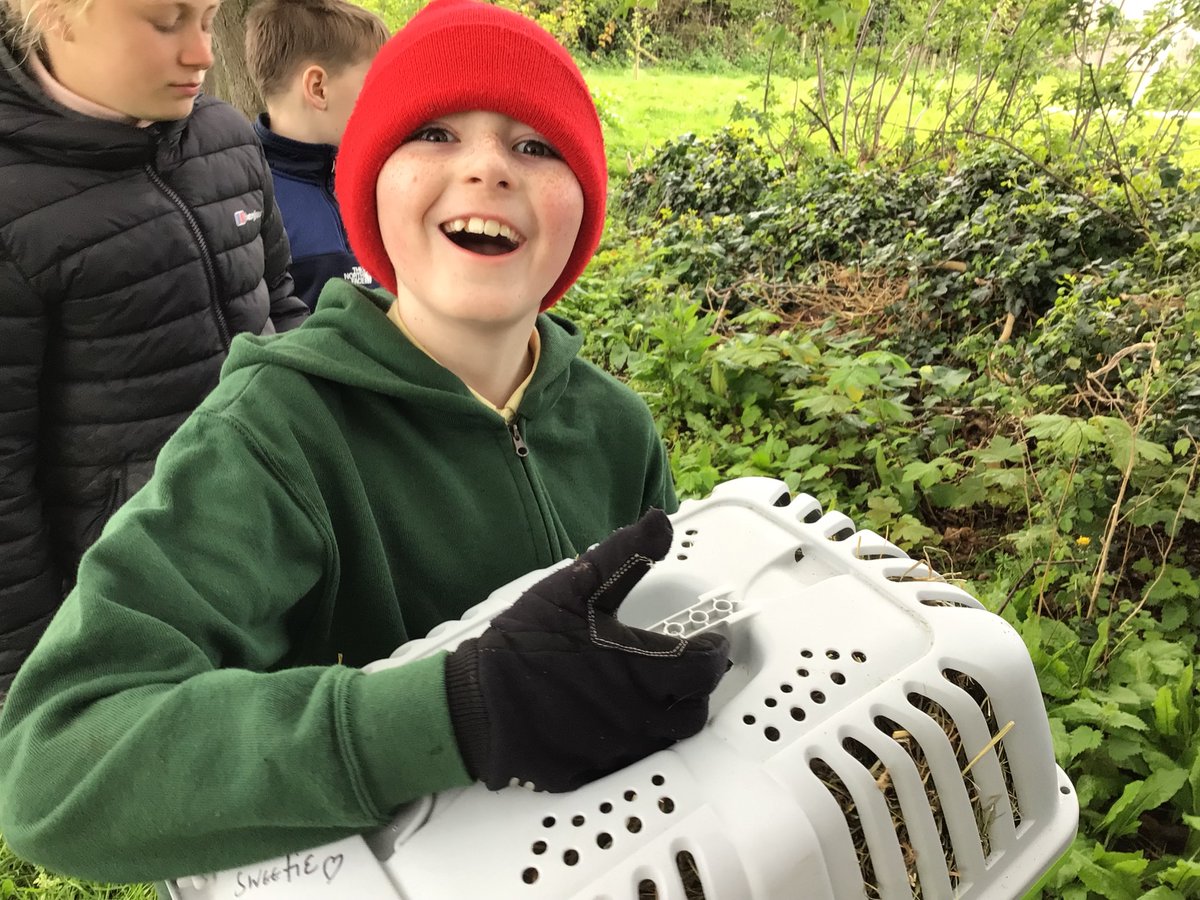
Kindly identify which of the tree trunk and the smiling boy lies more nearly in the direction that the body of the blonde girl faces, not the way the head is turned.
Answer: the smiling boy

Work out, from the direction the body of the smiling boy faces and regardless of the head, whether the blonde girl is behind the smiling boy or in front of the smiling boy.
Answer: behind

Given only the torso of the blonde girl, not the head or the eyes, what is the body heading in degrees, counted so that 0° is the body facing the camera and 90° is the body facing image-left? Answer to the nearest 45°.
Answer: approximately 315°

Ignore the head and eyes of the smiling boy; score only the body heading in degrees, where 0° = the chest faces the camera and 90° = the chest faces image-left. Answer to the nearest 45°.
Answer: approximately 315°

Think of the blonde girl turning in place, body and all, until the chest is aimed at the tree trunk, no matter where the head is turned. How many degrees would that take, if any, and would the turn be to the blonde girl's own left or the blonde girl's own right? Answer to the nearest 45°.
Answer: approximately 135° to the blonde girl's own left

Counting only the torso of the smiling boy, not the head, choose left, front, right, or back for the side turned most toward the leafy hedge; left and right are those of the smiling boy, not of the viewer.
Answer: left

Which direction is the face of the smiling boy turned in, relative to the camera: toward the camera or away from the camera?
toward the camera

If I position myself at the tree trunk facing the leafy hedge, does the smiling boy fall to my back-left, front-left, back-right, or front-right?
front-right
